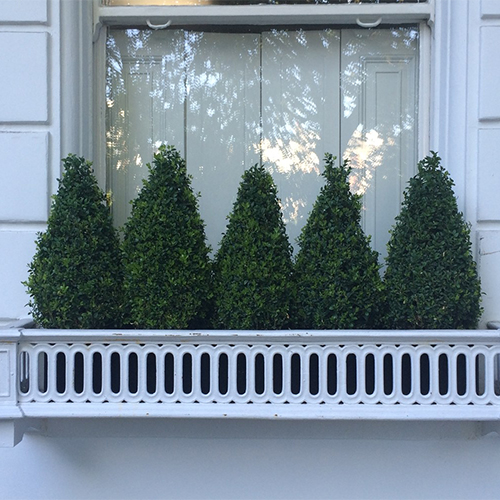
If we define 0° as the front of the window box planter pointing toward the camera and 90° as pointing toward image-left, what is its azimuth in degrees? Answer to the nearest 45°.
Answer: approximately 0°
